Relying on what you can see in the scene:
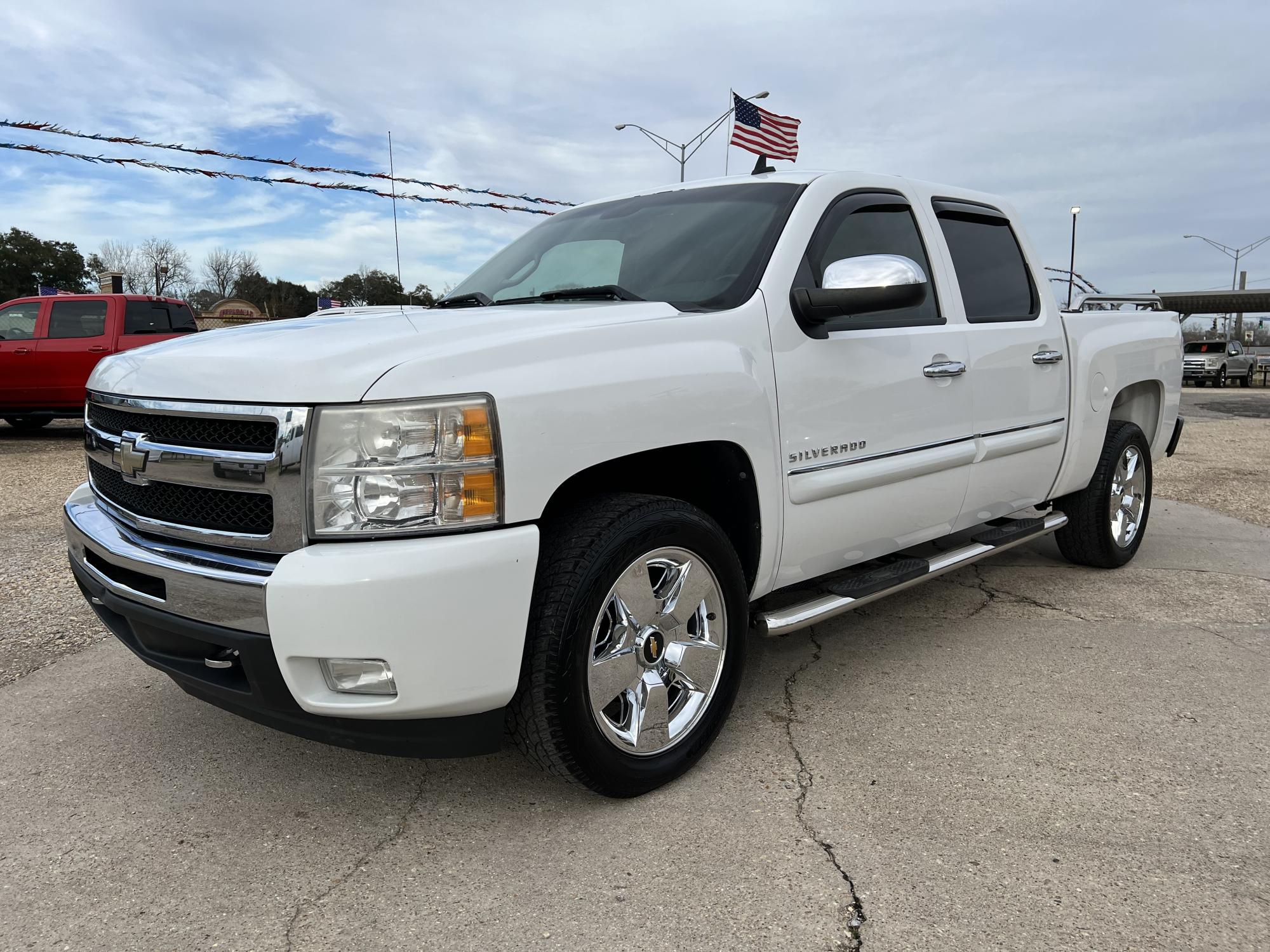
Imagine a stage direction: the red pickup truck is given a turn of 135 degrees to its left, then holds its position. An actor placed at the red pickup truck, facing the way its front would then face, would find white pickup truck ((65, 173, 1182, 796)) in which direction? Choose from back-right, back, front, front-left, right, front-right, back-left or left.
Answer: front

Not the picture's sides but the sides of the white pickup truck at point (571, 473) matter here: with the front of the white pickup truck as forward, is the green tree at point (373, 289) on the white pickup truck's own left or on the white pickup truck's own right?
on the white pickup truck's own right

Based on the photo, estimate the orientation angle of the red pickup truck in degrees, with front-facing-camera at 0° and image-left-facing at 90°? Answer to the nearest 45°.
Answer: approximately 135°

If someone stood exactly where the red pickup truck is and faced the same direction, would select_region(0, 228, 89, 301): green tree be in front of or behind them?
in front

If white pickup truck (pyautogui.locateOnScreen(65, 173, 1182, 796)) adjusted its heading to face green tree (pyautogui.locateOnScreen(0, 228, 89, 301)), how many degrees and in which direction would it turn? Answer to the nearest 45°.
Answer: approximately 90° to its right

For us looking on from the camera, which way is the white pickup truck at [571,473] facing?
facing the viewer and to the left of the viewer
